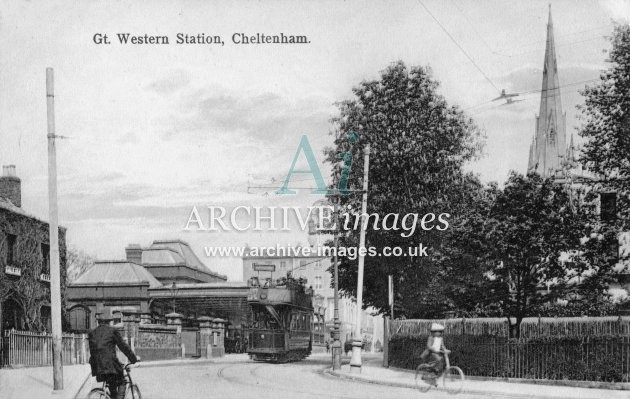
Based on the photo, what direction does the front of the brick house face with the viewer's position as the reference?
facing the viewer and to the right of the viewer

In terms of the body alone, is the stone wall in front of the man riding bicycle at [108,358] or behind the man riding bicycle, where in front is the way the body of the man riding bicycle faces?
in front

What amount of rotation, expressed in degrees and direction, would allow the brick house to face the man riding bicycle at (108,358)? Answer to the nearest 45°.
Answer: approximately 45° to its right

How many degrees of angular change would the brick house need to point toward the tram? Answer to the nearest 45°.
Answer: approximately 45° to its left

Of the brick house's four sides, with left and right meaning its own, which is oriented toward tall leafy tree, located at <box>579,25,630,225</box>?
front

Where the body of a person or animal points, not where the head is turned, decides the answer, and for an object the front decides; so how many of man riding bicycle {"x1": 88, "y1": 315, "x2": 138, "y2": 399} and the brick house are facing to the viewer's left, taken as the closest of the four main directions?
0

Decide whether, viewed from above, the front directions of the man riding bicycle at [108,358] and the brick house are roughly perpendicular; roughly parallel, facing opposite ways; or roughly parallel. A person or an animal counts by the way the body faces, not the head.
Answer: roughly perpendicular

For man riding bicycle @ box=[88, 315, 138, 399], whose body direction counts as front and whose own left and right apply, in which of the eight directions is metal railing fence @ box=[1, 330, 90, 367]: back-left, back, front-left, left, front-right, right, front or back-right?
front-left

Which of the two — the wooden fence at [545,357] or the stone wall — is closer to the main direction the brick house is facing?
the wooden fence

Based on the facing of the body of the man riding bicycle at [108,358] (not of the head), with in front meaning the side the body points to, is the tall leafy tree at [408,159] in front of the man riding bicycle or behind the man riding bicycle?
in front

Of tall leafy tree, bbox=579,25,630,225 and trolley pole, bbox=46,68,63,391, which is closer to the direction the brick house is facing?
the tall leafy tree

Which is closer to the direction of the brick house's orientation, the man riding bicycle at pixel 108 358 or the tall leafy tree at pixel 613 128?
the tall leafy tree

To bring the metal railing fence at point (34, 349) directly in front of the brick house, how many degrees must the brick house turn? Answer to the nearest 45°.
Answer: approximately 45° to its right

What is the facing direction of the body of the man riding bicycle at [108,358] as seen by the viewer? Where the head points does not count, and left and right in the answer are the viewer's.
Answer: facing away from the viewer and to the right of the viewer

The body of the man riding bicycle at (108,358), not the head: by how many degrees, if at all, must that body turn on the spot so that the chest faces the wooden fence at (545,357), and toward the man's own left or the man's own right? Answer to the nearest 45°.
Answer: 0° — they already face it
